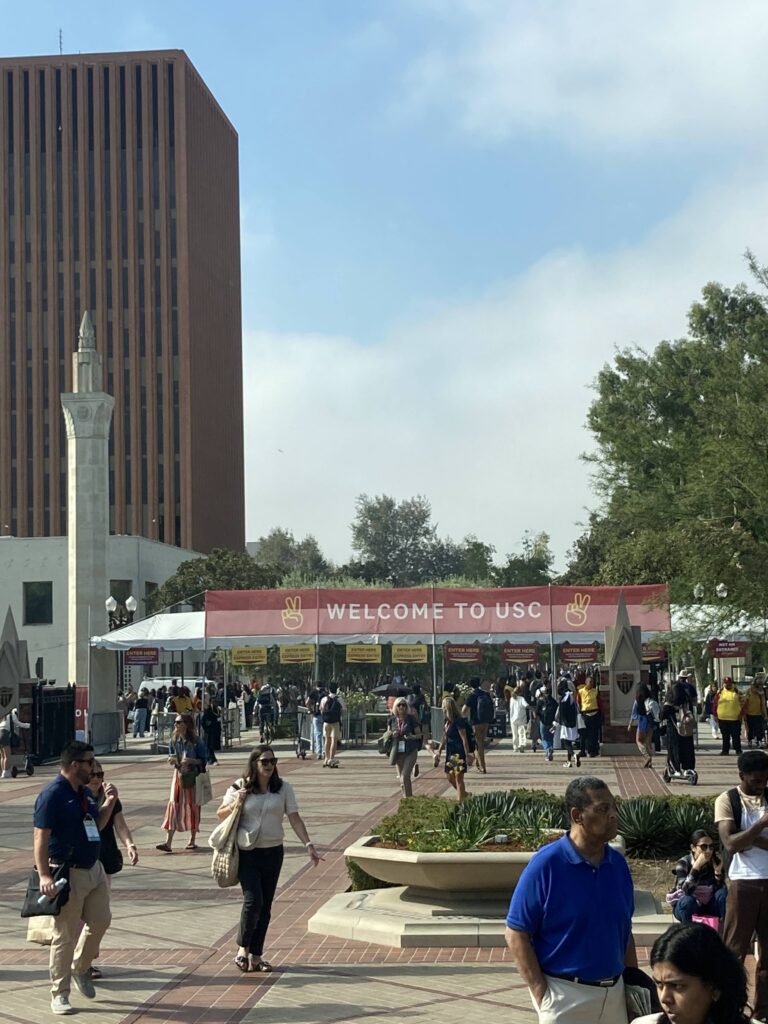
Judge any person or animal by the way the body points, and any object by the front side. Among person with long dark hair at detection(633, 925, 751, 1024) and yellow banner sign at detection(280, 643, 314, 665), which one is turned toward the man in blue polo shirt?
the yellow banner sign

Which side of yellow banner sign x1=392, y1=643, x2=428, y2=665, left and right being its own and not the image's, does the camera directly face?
front

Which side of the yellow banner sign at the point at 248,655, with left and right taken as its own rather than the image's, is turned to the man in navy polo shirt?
front

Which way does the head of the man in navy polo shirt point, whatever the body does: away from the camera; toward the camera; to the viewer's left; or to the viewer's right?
to the viewer's right

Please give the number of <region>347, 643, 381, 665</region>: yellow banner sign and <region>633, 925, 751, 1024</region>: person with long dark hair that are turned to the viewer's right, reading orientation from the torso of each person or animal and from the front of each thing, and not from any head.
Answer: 0

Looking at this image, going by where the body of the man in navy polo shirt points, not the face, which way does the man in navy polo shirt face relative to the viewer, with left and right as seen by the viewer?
facing the viewer and to the right of the viewer

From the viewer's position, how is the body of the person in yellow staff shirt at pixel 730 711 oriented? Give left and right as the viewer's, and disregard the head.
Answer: facing the viewer

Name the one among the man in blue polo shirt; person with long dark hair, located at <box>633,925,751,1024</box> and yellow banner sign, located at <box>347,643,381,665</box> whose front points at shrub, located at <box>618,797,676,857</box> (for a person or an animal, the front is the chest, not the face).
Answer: the yellow banner sign

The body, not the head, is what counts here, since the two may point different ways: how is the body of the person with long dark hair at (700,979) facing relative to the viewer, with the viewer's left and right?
facing the viewer and to the left of the viewer

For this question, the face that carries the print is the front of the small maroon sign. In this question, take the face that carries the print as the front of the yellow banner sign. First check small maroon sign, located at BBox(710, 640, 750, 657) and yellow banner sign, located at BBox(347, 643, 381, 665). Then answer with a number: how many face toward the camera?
2
